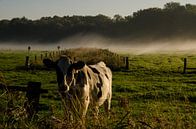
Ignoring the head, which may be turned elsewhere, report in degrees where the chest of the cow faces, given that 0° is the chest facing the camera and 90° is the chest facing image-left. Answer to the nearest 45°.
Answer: approximately 45°
